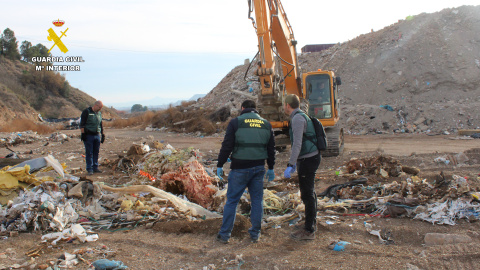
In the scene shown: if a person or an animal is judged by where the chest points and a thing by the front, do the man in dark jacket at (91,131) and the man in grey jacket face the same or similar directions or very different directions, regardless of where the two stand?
very different directions

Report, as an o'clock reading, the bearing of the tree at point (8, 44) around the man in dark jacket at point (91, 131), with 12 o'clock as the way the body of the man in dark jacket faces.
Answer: The tree is roughly at 7 o'clock from the man in dark jacket.

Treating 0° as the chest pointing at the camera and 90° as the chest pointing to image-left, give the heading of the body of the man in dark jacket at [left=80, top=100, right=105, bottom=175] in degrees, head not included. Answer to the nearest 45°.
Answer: approximately 315°

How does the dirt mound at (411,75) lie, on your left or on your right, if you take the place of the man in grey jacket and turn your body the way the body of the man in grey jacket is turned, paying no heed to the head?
on your right
